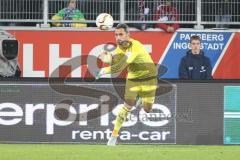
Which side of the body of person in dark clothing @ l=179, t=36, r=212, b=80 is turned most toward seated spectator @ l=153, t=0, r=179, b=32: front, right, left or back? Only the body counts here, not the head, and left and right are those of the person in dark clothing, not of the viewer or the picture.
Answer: back

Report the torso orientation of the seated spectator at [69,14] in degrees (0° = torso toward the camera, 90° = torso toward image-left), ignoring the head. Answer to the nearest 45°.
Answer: approximately 0°

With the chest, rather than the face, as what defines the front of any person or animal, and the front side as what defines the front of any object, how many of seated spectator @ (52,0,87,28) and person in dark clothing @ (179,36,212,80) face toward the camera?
2

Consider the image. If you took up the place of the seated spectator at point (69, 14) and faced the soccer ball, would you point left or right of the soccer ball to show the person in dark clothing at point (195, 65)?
left

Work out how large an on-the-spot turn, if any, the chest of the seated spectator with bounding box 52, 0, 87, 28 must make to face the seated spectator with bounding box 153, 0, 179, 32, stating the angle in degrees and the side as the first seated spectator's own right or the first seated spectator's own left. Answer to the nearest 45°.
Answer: approximately 90° to the first seated spectator's own left

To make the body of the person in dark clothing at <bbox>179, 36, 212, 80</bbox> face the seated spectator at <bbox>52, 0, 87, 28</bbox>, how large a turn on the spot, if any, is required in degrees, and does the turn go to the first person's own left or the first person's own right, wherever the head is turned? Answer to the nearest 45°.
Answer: approximately 135° to the first person's own right

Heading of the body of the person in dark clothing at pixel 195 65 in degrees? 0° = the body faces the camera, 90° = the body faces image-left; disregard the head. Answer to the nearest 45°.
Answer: approximately 0°
